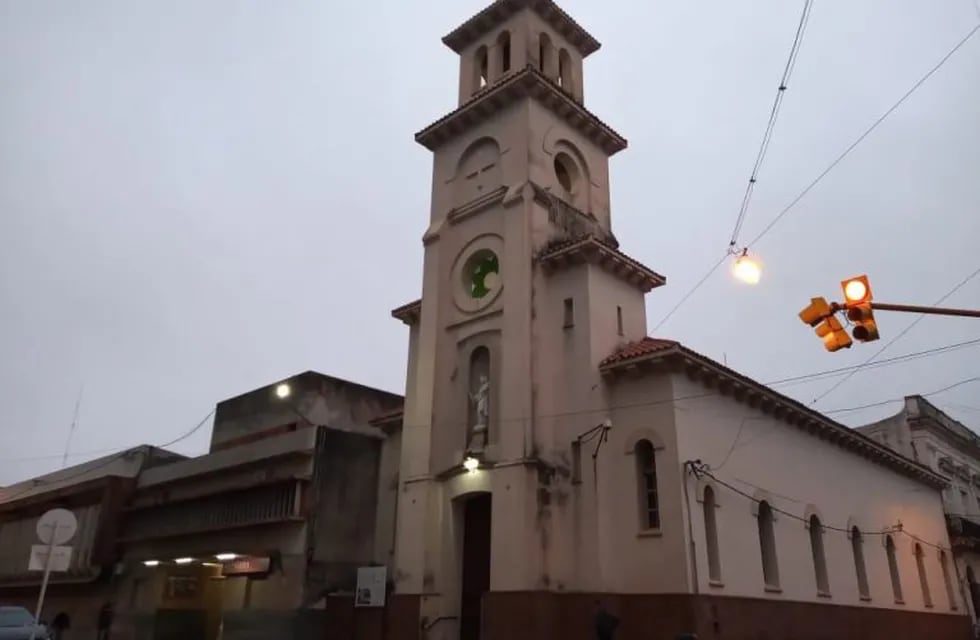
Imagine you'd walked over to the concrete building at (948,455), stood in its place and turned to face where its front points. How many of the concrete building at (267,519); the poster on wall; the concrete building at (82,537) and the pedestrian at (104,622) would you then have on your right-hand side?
4

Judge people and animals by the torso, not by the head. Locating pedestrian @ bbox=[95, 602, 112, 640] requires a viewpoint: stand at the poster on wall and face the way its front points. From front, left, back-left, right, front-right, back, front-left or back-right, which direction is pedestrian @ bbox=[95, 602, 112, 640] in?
back-right

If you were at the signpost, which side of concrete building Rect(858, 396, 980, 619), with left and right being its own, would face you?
right

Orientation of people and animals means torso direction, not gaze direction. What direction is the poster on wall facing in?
toward the camera

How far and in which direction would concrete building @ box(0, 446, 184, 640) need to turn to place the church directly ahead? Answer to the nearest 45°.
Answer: approximately 90° to its left

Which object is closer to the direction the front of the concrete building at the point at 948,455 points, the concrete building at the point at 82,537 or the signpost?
the signpost

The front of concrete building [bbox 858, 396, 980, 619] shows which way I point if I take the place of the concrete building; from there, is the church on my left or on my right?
on my right

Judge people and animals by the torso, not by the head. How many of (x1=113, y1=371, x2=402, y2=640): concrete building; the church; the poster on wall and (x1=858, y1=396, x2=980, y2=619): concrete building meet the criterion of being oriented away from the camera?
0

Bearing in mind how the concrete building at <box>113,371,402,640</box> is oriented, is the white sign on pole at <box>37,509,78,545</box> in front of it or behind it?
in front

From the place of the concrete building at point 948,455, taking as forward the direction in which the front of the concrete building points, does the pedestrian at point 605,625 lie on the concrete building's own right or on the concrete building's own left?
on the concrete building's own right

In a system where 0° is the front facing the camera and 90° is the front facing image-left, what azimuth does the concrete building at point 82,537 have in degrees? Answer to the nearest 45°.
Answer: approximately 45°

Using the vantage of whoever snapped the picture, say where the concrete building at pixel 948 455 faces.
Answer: facing the viewer and to the right of the viewer

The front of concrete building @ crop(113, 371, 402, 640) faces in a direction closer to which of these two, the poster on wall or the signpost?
the signpost

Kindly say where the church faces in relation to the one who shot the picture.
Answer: facing the viewer and to the left of the viewer

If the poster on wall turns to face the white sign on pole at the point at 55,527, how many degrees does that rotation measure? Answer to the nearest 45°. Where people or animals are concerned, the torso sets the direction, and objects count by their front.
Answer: approximately 45° to its right

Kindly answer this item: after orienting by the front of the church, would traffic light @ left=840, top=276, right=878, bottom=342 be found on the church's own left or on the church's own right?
on the church's own left
